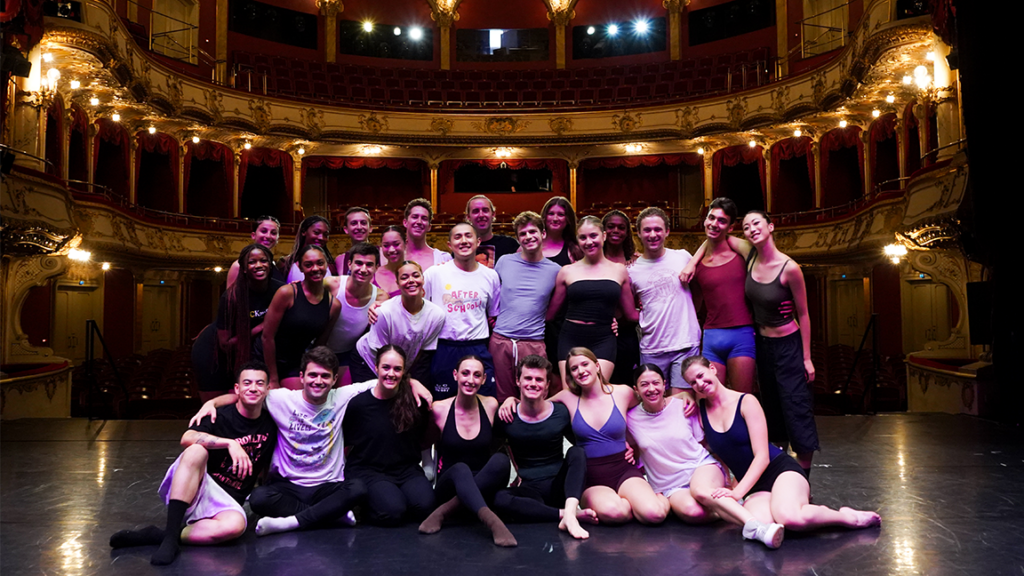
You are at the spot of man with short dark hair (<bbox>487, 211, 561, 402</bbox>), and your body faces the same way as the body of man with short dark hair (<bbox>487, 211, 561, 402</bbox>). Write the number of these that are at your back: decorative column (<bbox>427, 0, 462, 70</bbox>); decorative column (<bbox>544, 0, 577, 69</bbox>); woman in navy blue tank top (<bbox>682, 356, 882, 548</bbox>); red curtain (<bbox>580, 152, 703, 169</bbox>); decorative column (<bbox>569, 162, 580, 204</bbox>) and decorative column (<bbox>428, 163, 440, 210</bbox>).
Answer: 5

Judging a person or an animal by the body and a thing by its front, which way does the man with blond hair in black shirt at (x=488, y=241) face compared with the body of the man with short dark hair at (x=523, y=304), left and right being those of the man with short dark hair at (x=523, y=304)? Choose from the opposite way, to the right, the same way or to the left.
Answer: the same way

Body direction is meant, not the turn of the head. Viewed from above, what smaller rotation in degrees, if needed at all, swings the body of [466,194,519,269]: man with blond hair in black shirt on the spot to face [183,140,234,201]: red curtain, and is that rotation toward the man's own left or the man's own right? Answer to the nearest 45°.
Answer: approximately 135° to the man's own right

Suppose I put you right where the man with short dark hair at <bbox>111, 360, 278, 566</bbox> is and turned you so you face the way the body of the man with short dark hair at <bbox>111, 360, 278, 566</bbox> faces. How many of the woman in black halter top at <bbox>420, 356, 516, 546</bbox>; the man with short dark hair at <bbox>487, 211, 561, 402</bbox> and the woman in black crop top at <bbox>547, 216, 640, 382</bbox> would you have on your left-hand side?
3

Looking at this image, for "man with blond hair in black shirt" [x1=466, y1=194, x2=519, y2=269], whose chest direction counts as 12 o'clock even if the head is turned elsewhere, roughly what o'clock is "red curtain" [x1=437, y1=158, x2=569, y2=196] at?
The red curtain is roughly at 6 o'clock from the man with blond hair in black shirt.

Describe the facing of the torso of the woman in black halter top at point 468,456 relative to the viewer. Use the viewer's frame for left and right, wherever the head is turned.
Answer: facing the viewer

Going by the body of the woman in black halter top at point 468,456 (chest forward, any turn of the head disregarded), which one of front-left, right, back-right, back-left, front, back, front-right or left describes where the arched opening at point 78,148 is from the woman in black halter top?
back-right

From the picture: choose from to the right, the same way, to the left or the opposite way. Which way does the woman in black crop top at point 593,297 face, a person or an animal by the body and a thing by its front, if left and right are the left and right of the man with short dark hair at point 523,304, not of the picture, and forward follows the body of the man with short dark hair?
the same way

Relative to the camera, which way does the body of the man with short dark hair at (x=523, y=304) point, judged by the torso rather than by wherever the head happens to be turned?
toward the camera

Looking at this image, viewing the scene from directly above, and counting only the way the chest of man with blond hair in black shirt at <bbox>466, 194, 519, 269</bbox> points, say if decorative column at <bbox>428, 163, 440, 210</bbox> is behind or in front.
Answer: behind

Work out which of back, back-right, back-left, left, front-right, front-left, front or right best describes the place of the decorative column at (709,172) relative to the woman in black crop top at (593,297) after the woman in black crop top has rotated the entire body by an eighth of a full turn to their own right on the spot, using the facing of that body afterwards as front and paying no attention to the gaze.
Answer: back-right

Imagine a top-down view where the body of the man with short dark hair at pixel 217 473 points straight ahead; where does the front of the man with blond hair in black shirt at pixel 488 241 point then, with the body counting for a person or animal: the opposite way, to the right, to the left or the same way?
the same way

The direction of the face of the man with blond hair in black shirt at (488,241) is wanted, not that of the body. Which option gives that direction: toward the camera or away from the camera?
toward the camera

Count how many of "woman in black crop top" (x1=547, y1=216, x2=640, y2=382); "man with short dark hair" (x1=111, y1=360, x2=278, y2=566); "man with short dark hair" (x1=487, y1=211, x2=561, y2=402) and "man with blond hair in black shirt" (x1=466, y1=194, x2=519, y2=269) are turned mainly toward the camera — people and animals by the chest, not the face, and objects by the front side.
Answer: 4
